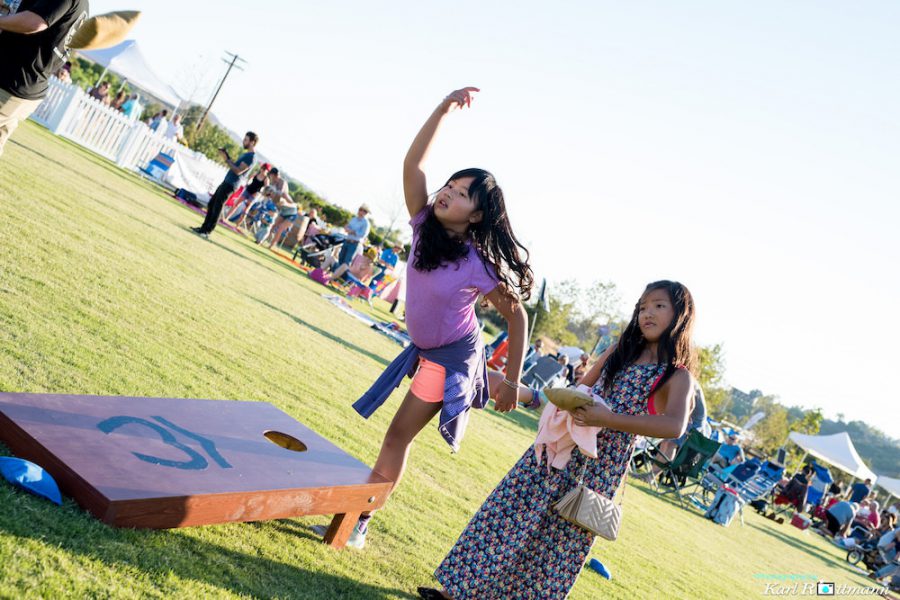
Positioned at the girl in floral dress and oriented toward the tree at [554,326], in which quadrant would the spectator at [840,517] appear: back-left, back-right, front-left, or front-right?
front-right

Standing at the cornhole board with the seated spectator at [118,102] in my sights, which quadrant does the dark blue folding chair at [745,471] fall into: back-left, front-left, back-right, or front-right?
front-right

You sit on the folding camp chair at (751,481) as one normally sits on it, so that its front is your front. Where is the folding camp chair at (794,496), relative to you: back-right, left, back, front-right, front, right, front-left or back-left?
back-right

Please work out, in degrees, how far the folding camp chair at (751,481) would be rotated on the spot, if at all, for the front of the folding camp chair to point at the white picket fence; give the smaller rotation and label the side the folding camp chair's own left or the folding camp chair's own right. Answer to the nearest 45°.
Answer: approximately 45° to the folding camp chair's own right

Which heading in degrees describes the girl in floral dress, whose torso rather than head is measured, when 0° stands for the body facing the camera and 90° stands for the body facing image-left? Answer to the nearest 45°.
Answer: approximately 45°

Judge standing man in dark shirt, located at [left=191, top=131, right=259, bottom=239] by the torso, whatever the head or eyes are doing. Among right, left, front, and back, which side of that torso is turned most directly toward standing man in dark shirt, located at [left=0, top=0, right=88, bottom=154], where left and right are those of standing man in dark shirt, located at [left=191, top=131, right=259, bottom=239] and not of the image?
left

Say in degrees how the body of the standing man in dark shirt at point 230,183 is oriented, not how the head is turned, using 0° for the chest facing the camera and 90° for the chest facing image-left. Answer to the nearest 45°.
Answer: approximately 90°

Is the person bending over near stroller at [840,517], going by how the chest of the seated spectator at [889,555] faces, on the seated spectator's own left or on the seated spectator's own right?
on the seated spectator's own right

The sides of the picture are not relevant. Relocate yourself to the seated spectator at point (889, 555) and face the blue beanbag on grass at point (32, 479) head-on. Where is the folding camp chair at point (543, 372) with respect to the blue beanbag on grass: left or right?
right

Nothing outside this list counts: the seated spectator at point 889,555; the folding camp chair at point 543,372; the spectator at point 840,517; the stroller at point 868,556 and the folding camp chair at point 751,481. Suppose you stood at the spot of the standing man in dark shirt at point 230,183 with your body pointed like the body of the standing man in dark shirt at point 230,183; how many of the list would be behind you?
5

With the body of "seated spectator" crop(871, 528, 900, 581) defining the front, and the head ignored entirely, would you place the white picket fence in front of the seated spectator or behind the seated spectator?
in front

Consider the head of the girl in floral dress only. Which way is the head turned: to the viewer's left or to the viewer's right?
to the viewer's left

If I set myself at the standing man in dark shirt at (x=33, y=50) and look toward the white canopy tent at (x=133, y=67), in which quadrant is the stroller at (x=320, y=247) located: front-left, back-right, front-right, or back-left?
front-right

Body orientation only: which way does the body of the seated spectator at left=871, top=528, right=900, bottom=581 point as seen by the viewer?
to the viewer's left

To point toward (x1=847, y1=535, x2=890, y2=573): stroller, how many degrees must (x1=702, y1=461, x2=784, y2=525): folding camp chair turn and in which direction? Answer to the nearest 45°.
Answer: approximately 180°
